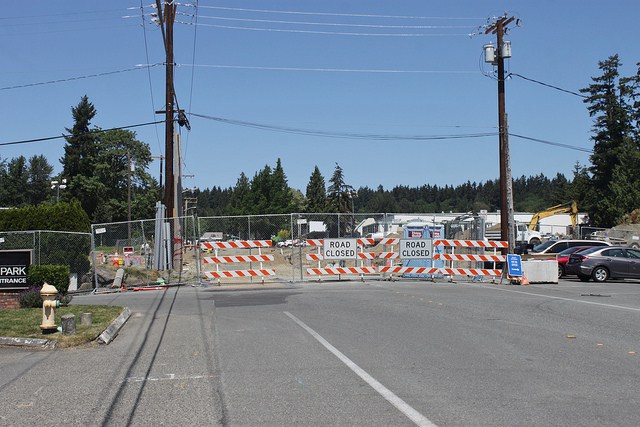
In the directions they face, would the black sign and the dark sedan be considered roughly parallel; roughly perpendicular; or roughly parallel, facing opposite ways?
roughly perpendicular

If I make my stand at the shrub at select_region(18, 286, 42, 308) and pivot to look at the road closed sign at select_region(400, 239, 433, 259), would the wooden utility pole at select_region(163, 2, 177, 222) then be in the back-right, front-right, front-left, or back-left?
front-left

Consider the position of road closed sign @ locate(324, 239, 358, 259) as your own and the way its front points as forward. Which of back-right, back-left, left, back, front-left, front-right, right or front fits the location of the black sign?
front-right

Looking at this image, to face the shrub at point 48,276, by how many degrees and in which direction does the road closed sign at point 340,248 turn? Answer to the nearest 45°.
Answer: approximately 45° to its right

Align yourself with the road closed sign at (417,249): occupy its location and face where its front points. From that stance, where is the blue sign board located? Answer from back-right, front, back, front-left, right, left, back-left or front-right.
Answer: left

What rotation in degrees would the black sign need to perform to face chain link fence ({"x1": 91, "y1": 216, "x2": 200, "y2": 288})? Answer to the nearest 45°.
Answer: approximately 135° to its left

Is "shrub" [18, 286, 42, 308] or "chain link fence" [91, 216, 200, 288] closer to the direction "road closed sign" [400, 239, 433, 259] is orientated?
the shrub

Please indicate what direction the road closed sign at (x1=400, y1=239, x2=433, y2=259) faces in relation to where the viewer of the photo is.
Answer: facing the viewer

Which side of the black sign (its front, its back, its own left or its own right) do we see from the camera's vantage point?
front

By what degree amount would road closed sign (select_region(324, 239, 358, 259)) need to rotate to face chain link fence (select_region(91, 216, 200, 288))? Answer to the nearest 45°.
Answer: approximately 90° to its right

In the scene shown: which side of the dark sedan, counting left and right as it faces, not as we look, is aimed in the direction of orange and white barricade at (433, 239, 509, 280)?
back

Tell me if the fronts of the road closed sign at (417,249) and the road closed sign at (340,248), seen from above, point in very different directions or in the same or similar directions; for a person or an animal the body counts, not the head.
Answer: same or similar directions

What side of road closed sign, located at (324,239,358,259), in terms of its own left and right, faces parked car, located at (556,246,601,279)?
left

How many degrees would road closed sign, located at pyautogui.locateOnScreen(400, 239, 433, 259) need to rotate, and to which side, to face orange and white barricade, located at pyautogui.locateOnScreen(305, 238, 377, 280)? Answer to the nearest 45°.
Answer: approximately 90° to its right
